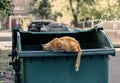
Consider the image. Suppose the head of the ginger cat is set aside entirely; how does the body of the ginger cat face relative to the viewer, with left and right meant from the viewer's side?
facing to the left of the viewer
